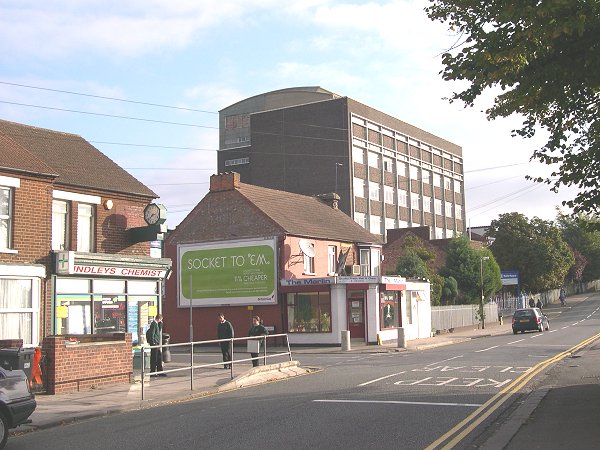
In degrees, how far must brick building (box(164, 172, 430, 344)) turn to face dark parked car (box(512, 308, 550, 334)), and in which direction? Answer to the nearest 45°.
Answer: approximately 45° to its left

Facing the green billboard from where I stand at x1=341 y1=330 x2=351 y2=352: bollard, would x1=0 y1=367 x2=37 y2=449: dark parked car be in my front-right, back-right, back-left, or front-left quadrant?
back-left

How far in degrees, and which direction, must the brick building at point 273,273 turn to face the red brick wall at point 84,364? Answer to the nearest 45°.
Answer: approximately 45° to its right

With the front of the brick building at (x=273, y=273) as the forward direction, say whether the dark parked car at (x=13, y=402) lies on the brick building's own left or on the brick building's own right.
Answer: on the brick building's own right
